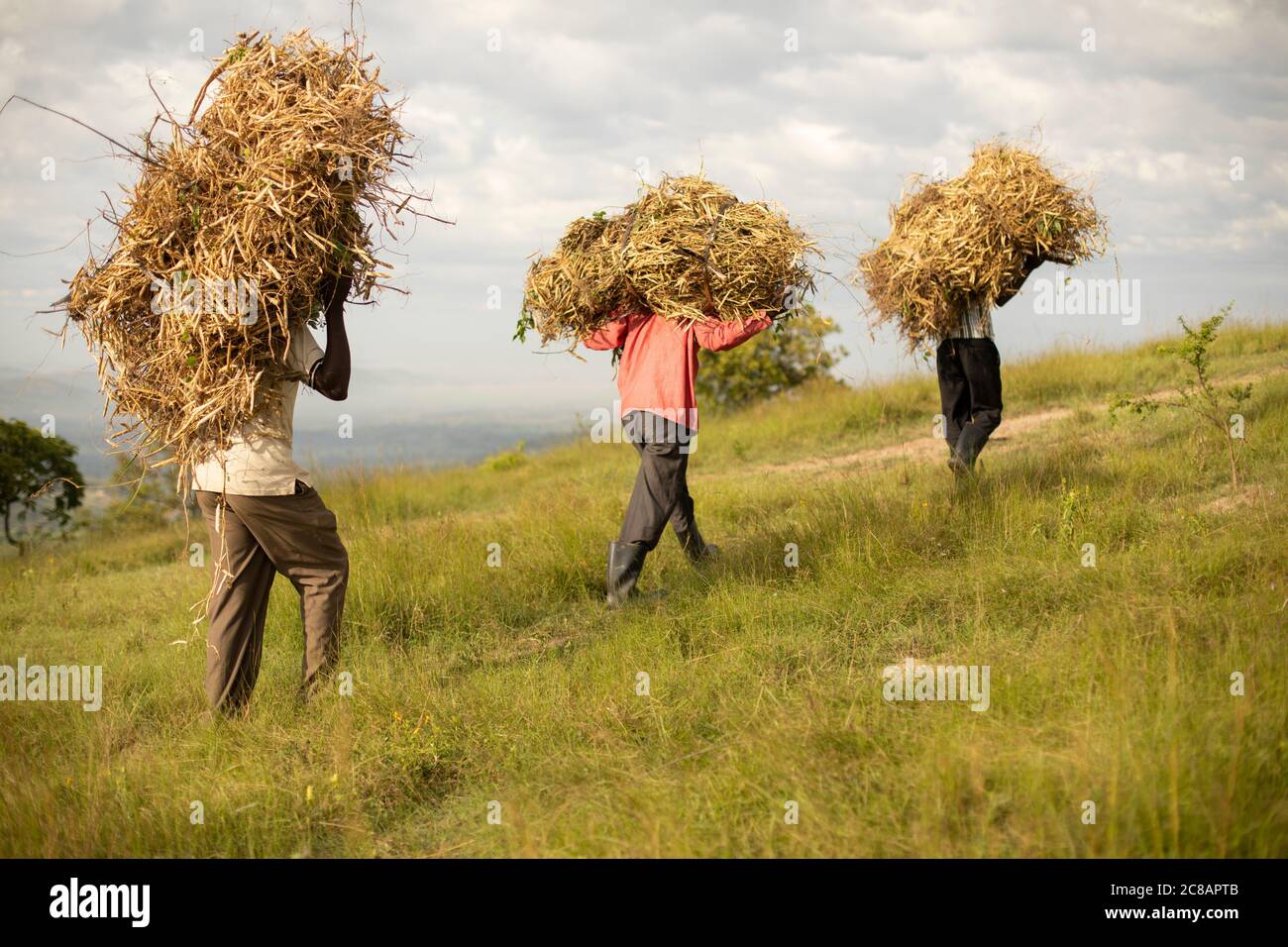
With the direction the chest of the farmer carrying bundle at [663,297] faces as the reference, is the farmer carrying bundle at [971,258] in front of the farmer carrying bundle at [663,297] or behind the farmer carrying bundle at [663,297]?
in front

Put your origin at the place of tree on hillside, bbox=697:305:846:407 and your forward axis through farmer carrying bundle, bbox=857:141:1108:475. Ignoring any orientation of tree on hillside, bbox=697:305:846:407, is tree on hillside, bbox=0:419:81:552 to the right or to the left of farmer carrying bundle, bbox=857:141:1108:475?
right

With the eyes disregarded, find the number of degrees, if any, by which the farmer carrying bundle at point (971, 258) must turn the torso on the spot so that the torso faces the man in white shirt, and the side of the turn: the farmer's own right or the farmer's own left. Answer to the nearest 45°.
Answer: approximately 180°

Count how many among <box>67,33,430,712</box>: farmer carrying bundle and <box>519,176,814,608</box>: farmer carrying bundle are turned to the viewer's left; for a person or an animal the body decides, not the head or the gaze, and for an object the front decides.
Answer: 0

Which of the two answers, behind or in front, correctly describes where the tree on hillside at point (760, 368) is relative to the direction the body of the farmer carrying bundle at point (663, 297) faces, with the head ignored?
in front

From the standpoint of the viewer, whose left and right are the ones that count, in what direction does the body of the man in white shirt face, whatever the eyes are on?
facing away from the viewer and to the right of the viewer

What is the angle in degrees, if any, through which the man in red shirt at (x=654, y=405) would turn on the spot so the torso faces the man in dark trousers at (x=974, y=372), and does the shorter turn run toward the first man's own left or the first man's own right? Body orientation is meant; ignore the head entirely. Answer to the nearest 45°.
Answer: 0° — they already face them

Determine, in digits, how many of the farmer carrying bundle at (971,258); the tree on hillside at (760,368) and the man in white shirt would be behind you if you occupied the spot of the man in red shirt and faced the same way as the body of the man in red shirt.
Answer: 1

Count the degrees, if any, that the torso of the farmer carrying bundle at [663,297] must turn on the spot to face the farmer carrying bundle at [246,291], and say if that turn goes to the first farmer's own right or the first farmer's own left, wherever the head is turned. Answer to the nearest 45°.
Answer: approximately 180°

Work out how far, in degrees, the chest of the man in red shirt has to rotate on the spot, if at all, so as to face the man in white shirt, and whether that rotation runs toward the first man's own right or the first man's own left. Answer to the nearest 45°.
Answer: approximately 180°
